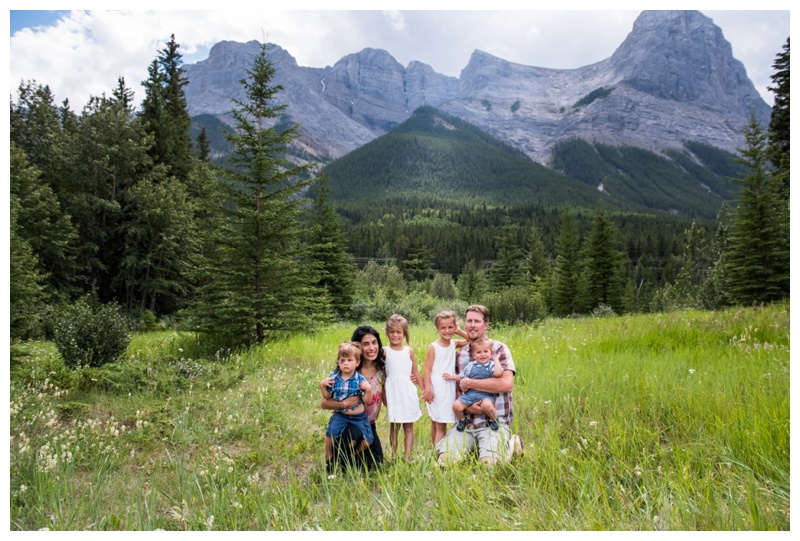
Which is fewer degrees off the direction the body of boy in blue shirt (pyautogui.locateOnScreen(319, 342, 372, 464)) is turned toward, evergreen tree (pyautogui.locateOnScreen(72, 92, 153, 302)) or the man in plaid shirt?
the man in plaid shirt

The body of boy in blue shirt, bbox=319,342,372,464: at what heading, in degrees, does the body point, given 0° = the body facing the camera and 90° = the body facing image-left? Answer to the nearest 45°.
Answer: approximately 0°

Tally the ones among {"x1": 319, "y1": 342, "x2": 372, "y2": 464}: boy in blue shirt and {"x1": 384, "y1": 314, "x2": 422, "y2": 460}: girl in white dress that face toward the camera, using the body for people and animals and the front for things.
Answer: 2

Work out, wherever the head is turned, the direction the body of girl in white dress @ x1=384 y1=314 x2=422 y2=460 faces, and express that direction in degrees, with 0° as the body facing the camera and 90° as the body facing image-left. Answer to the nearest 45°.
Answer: approximately 0°

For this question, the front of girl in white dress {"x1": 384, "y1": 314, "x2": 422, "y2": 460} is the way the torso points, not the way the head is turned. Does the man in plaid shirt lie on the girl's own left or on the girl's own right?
on the girl's own left

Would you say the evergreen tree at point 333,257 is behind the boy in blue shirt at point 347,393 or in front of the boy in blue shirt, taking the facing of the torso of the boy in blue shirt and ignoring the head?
behind

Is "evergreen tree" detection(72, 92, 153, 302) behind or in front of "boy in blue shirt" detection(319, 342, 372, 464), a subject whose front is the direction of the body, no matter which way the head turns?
behind

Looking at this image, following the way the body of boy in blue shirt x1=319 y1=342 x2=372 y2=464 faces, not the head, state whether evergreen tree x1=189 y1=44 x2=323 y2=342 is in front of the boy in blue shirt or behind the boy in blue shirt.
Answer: behind
